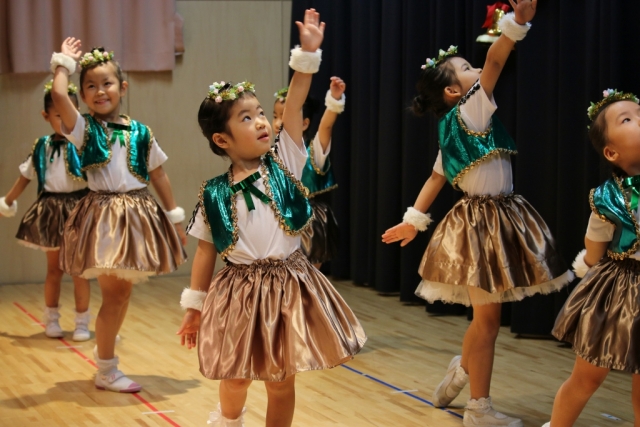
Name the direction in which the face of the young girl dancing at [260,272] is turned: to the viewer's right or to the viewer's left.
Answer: to the viewer's right

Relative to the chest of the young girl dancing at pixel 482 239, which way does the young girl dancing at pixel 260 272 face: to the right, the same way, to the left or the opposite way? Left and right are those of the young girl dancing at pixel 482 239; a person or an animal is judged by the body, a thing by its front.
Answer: to the right

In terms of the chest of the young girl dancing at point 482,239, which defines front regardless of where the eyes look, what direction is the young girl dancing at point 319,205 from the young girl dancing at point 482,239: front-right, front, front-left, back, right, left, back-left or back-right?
back-left

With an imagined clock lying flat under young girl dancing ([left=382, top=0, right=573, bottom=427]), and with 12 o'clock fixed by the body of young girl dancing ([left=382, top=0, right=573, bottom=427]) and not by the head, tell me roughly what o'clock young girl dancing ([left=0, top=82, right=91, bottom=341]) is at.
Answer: young girl dancing ([left=0, top=82, right=91, bottom=341]) is roughly at 7 o'clock from young girl dancing ([left=382, top=0, right=573, bottom=427]).

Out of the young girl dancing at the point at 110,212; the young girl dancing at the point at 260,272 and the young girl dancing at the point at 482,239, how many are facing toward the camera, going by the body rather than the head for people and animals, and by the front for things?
2

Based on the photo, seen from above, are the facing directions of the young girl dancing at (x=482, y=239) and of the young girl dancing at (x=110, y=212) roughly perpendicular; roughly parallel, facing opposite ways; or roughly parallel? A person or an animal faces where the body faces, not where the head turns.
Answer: roughly perpendicular

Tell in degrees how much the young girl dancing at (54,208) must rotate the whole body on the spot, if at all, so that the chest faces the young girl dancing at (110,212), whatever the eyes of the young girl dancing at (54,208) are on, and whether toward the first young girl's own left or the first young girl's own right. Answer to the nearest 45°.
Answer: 0° — they already face them
